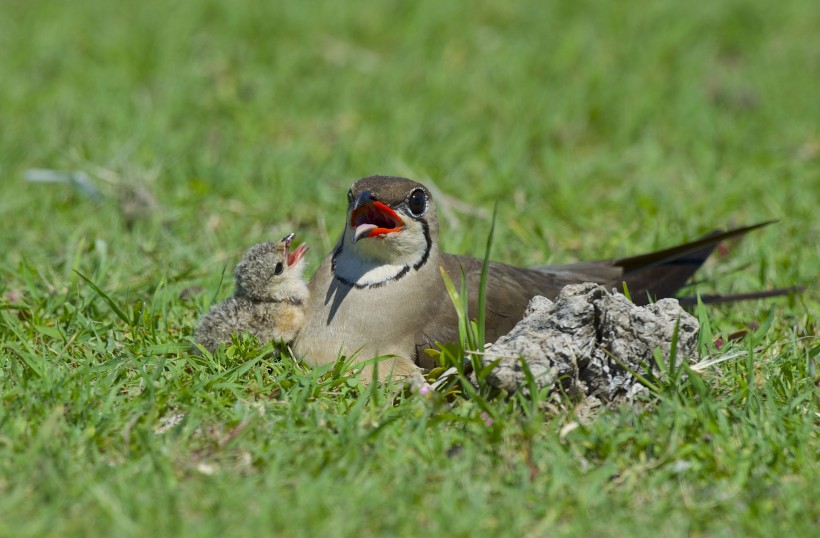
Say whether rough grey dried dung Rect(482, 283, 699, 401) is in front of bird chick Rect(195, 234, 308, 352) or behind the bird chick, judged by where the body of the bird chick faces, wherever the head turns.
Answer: in front

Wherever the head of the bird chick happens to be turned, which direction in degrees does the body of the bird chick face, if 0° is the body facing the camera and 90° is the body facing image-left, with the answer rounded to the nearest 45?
approximately 270°
